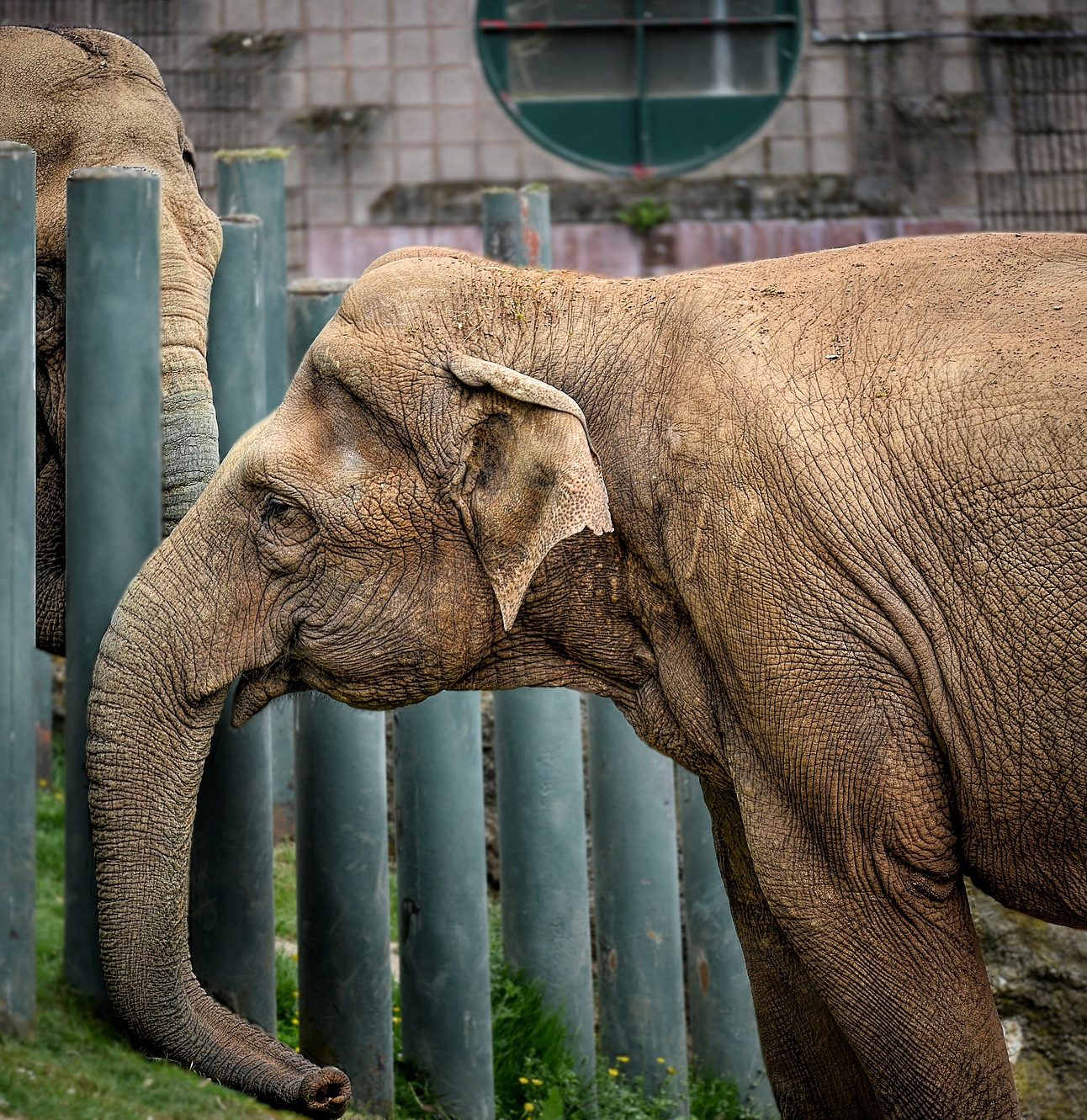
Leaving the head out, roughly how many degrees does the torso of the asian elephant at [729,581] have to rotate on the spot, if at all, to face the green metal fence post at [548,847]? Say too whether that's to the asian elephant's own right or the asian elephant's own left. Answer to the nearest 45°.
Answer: approximately 90° to the asian elephant's own right

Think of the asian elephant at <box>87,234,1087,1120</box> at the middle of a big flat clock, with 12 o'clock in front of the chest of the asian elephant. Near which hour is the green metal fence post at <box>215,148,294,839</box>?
The green metal fence post is roughly at 2 o'clock from the asian elephant.

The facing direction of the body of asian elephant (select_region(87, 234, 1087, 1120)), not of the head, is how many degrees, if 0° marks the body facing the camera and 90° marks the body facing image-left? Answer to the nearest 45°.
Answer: approximately 90°
